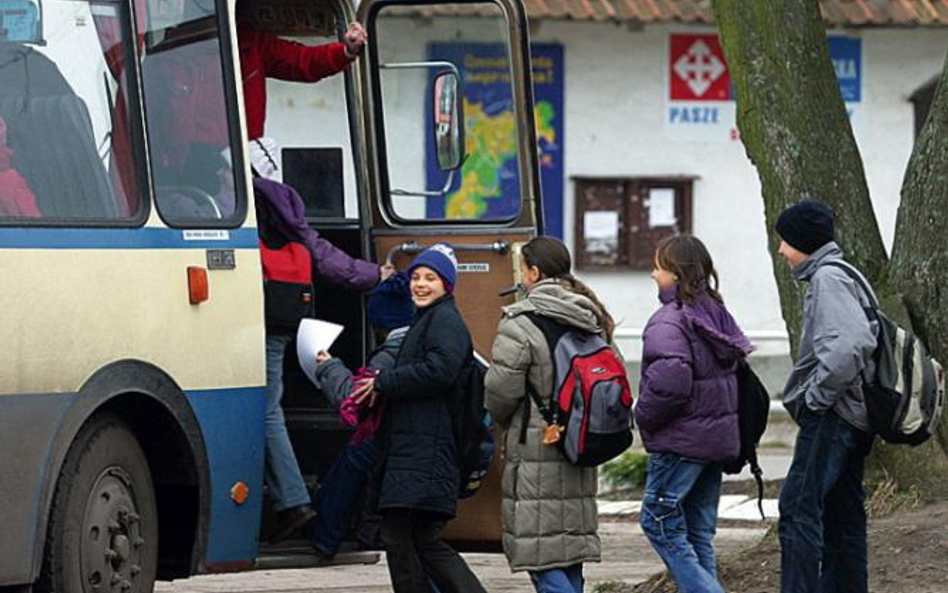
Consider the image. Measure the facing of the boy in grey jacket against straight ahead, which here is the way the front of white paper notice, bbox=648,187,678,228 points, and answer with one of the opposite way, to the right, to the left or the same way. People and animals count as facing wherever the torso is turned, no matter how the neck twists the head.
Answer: to the right

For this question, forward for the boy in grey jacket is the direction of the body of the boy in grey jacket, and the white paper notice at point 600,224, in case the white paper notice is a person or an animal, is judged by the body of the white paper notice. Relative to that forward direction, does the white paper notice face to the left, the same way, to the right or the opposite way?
to the left

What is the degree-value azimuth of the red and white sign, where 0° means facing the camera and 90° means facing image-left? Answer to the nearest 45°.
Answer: approximately 0°

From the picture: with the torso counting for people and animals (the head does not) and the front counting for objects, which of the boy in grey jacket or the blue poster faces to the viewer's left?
the boy in grey jacket

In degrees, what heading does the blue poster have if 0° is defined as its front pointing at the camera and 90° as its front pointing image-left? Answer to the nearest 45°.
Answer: approximately 0°

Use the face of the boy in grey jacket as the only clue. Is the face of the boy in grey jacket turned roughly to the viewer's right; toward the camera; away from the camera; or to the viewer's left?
to the viewer's left

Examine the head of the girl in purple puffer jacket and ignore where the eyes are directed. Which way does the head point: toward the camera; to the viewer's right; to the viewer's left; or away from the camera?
to the viewer's left

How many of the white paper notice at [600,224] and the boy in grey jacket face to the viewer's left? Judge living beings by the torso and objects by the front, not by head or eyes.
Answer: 1

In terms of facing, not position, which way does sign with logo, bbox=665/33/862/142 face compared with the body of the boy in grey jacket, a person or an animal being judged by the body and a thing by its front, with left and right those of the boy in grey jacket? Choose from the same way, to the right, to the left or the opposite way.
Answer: to the left
